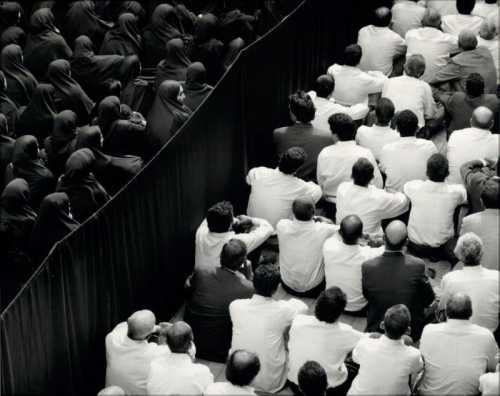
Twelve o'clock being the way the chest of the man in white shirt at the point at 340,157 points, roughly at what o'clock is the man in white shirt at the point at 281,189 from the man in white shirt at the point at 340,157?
the man in white shirt at the point at 281,189 is roughly at 8 o'clock from the man in white shirt at the point at 340,157.

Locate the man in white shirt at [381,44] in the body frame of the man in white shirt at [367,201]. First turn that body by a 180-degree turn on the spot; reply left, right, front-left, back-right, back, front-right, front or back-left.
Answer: back

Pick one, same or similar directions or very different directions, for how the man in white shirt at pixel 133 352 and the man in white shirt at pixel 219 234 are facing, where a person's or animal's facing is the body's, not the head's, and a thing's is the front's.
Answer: same or similar directions

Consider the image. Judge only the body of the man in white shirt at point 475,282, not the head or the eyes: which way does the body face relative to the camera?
away from the camera

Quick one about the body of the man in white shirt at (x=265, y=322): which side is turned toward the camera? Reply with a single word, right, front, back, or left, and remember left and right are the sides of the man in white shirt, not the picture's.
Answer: back

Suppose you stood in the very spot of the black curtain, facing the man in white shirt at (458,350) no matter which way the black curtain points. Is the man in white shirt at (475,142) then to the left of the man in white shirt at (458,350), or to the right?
left

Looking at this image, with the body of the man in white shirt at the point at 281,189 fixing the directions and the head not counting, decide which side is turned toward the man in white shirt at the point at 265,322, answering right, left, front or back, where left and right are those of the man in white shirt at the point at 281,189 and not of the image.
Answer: back

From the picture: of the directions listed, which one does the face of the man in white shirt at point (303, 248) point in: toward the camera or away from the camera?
away from the camera

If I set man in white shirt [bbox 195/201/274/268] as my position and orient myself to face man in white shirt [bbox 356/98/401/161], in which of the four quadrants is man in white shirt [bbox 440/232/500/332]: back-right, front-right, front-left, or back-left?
front-right

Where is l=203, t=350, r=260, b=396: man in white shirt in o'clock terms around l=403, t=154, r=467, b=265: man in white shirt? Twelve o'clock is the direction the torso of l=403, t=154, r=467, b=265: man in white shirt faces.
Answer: l=203, t=350, r=260, b=396: man in white shirt is roughly at 7 o'clock from l=403, t=154, r=467, b=265: man in white shirt.

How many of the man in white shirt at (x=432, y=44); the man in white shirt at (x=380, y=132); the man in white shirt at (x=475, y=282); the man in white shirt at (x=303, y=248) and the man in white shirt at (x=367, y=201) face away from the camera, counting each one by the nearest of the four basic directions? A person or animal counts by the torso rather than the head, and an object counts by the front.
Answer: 5

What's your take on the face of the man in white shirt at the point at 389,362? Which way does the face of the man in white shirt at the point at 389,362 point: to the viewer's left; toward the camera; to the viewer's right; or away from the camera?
away from the camera

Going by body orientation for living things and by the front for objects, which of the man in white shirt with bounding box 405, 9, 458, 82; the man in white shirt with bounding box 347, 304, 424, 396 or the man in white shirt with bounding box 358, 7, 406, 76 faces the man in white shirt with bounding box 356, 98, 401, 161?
the man in white shirt with bounding box 347, 304, 424, 396

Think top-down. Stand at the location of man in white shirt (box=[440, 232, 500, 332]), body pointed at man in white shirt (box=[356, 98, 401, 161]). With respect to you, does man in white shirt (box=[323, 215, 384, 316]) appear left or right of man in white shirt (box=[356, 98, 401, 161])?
left

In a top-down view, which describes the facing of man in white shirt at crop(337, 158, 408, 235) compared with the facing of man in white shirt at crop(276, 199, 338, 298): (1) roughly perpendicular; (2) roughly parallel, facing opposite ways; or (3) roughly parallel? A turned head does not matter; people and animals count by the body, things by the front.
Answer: roughly parallel

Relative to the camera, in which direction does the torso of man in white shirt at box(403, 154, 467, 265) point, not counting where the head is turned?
away from the camera

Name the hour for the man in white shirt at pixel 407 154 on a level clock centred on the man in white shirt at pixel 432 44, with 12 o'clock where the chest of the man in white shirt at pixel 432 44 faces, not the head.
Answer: the man in white shirt at pixel 407 154 is roughly at 6 o'clock from the man in white shirt at pixel 432 44.

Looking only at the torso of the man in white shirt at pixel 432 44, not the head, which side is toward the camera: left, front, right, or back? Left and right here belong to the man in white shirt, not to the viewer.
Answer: back

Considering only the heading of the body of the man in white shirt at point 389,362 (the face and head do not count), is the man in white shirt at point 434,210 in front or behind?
in front
